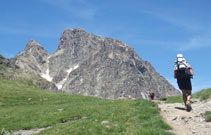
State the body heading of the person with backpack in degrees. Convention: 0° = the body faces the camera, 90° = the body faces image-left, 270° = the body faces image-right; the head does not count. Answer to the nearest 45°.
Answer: approximately 180°
